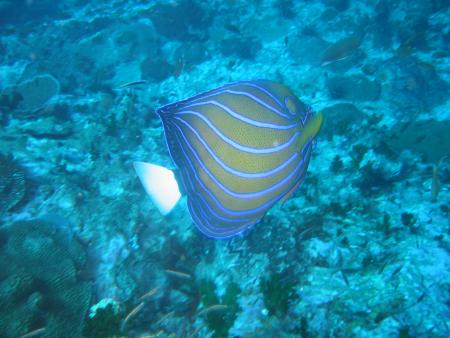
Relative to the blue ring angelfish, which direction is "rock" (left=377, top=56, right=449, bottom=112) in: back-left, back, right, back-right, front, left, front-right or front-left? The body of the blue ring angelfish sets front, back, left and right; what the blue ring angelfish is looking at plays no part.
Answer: front

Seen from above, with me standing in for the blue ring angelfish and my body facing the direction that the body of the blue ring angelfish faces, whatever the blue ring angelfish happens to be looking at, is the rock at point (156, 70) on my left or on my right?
on my left

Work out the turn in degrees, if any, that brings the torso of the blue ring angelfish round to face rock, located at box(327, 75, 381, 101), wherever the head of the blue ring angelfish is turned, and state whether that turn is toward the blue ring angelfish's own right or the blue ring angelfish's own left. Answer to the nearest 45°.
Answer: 0° — it already faces it

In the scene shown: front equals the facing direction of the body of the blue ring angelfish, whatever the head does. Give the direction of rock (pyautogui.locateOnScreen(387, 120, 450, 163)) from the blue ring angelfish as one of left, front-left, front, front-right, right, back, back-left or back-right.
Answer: front

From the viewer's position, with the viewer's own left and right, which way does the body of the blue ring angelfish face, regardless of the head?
facing away from the viewer and to the right of the viewer

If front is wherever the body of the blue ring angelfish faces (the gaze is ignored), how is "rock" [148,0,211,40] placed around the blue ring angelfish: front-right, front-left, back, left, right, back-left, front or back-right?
front-left

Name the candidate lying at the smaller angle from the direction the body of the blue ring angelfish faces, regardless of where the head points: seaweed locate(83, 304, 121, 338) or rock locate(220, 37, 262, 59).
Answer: the rock

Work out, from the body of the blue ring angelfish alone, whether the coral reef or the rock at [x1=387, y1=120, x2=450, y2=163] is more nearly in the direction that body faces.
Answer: the rock
